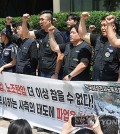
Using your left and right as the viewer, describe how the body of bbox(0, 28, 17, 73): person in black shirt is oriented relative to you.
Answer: facing the viewer and to the left of the viewer

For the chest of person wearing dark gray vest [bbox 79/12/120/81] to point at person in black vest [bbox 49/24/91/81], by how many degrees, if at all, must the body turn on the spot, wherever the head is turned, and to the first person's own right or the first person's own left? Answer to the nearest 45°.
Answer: approximately 90° to the first person's own right

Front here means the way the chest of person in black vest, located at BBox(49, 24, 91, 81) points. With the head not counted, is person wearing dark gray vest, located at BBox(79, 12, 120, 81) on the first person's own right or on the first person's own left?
on the first person's own left

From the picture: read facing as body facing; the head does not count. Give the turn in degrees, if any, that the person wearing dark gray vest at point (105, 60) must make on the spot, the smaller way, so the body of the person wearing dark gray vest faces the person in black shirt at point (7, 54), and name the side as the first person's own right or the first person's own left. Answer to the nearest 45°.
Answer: approximately 90° to the first person's own right

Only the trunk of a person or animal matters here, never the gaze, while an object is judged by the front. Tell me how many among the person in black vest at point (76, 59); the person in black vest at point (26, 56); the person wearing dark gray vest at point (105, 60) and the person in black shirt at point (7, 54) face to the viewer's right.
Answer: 0

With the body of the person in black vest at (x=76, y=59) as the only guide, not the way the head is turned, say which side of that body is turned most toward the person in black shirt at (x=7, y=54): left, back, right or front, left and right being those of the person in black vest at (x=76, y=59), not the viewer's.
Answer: right

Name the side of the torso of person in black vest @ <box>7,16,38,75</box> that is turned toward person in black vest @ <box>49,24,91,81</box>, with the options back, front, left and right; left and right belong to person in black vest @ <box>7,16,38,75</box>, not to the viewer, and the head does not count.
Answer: left

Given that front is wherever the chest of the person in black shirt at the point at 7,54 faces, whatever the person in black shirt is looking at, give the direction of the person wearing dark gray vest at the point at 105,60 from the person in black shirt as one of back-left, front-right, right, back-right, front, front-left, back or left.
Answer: left
